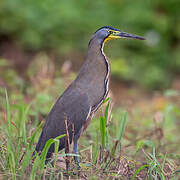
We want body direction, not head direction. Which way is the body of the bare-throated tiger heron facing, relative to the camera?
to the viewer's right
